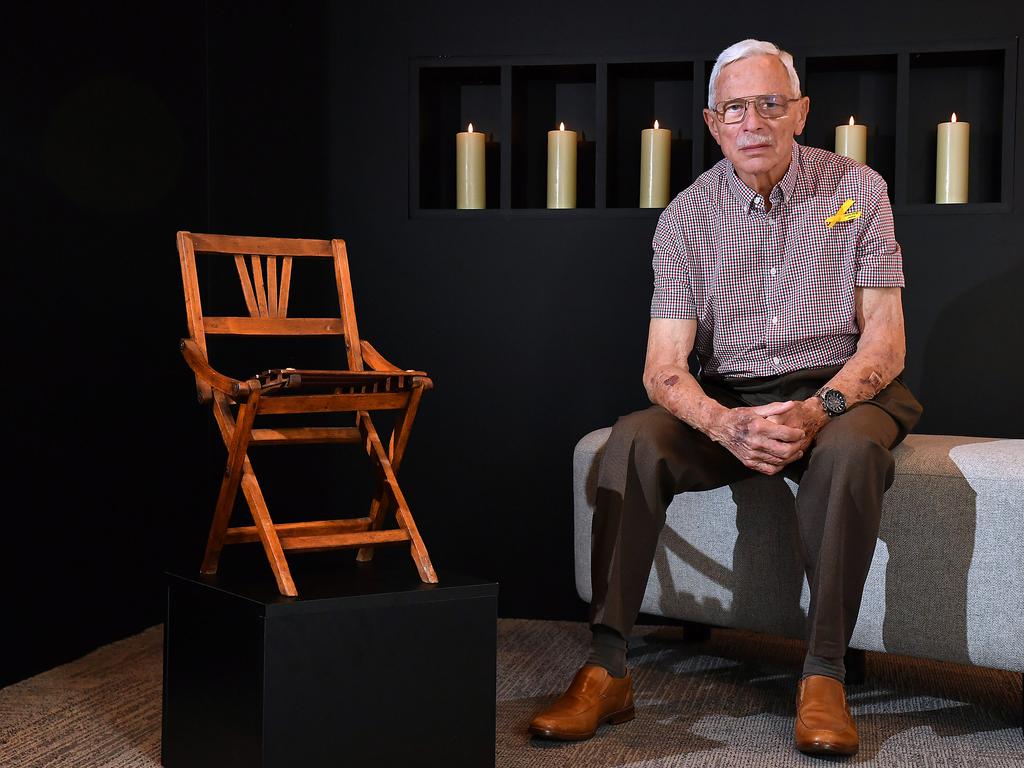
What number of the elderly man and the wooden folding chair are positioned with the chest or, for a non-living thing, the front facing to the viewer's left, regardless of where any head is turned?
0

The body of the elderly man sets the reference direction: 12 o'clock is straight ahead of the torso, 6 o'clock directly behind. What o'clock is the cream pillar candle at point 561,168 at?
The cream pillar candle is roughly at 5 o'clock from the elderly man.

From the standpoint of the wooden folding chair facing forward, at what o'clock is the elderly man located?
The elderly man is roughly at 10 o'clock from the wooden folding chair.

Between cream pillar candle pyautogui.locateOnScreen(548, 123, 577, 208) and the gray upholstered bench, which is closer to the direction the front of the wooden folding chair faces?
the gray upholstered bench

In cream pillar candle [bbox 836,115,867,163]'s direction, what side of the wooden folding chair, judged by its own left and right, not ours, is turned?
left

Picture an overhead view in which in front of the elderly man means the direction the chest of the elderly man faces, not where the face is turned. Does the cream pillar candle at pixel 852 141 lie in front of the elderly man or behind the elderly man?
behind

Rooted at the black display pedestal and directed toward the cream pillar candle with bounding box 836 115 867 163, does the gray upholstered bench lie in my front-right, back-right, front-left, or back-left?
front-right

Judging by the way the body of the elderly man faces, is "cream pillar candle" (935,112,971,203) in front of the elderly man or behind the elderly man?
behind

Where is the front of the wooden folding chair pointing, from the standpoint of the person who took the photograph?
facing the viewer and to the right of the viewer

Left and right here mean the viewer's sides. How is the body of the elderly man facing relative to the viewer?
facing the viewer
